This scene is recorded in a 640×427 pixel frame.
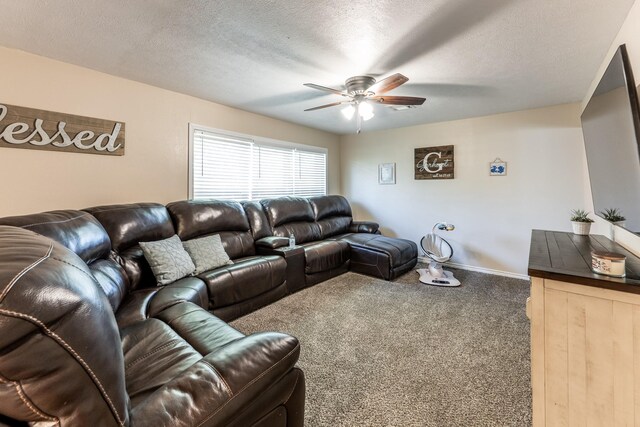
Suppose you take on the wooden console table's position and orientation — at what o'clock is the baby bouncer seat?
The baby bouncer seat is roughly at 2 o'clock from the wooden console table.

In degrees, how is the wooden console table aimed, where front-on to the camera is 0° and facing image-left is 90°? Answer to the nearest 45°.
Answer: approximately 90°

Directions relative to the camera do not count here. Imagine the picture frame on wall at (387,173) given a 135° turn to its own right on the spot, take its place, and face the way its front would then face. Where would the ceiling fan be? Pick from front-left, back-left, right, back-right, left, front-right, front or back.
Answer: back-left

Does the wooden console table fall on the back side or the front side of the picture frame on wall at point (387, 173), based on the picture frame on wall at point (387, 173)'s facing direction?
on the front side

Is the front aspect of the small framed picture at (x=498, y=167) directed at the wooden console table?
yes

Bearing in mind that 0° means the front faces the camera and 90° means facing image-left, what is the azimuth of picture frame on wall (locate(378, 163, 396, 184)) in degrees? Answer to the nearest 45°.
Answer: approximately 0°

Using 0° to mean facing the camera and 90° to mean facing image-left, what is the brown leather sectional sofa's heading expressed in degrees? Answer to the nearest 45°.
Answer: approximately 315°

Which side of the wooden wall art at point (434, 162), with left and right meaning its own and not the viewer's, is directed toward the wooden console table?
front

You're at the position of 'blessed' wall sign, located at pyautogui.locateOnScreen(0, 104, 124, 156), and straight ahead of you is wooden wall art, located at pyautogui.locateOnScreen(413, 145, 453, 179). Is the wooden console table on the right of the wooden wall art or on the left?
right

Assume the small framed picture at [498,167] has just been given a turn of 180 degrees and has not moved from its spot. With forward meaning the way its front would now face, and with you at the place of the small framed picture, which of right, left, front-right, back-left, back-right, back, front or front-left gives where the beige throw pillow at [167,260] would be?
back-left

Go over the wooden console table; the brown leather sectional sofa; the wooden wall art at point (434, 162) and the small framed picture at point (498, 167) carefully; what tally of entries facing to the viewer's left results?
1

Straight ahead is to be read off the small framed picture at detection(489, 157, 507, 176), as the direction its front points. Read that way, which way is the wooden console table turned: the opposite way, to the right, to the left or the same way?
to the right
